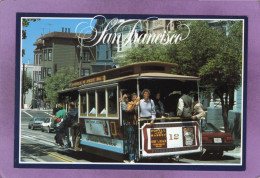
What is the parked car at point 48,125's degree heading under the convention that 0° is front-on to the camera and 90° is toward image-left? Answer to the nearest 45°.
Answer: approximately 45°

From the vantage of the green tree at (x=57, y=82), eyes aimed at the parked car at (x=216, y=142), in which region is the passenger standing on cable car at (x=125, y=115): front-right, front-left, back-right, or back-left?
front-right

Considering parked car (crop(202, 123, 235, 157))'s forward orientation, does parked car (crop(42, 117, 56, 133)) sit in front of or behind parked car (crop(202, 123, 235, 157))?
in front

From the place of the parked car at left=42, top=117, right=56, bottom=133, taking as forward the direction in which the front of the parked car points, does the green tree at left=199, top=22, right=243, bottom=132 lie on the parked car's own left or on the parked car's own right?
on the parked car's own left

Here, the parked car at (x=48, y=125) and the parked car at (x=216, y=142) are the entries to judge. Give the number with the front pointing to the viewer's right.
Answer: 0

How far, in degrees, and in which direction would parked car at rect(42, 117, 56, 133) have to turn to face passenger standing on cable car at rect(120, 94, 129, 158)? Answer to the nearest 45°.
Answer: approximately 90° to its left

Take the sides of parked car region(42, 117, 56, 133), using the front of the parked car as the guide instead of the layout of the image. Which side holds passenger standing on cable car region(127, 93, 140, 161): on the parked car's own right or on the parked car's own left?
on the parked car's own left

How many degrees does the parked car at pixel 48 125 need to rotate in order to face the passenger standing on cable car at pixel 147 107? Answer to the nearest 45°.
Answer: approximately 90° to its left
